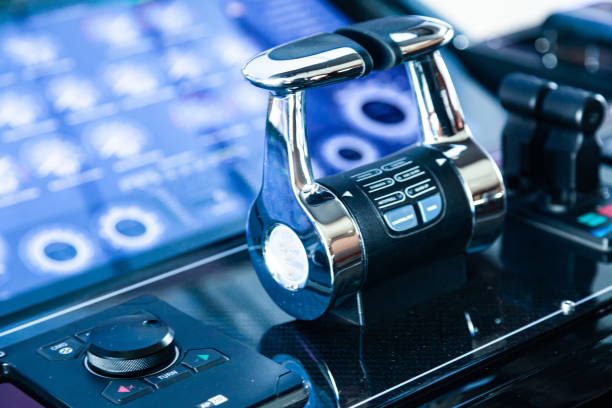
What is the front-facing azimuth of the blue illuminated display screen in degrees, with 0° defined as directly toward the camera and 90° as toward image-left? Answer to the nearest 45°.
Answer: approximately 315°
